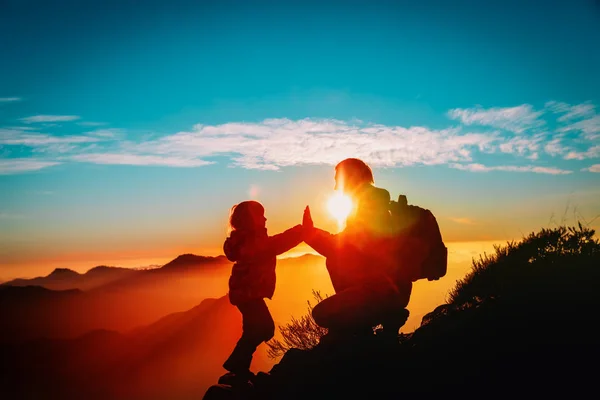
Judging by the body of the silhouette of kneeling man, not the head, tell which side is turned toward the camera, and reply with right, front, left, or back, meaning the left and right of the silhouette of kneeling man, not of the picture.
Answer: left

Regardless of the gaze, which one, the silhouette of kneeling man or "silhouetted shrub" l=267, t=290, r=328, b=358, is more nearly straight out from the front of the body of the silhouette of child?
the silhouette of kneeling man

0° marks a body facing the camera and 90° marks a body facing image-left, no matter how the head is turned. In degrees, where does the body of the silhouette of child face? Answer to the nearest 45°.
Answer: approximately 270°

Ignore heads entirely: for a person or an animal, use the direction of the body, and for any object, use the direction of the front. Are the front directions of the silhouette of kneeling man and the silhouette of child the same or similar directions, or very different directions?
very different directions

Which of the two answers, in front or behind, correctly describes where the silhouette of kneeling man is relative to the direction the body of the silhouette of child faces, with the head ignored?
in front

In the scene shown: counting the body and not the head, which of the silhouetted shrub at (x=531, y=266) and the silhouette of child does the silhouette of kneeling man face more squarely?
the silhouette of child

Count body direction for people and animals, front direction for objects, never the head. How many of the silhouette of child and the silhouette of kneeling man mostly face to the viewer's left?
1

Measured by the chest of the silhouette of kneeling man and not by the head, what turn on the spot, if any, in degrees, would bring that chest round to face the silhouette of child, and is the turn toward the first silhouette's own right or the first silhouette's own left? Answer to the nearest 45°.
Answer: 0° — they already face them

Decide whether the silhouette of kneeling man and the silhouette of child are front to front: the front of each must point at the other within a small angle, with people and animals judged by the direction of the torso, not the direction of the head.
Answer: yes
